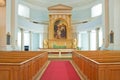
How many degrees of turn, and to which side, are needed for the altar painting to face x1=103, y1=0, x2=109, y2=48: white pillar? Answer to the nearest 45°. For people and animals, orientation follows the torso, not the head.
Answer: approximately 45° to its left

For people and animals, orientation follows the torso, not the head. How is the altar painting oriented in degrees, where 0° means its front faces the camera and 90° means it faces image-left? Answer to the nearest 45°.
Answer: approximately 0°

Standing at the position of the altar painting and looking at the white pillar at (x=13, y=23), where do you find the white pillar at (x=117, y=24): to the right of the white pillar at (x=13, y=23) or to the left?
left

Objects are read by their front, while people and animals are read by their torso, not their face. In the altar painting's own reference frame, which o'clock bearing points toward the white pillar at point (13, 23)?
The white pillar is roughly at 1 o'clock from the altar painting.

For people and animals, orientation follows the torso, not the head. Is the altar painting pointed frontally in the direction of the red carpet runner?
yes

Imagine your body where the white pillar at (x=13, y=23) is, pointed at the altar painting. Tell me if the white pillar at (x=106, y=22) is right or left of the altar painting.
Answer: right
